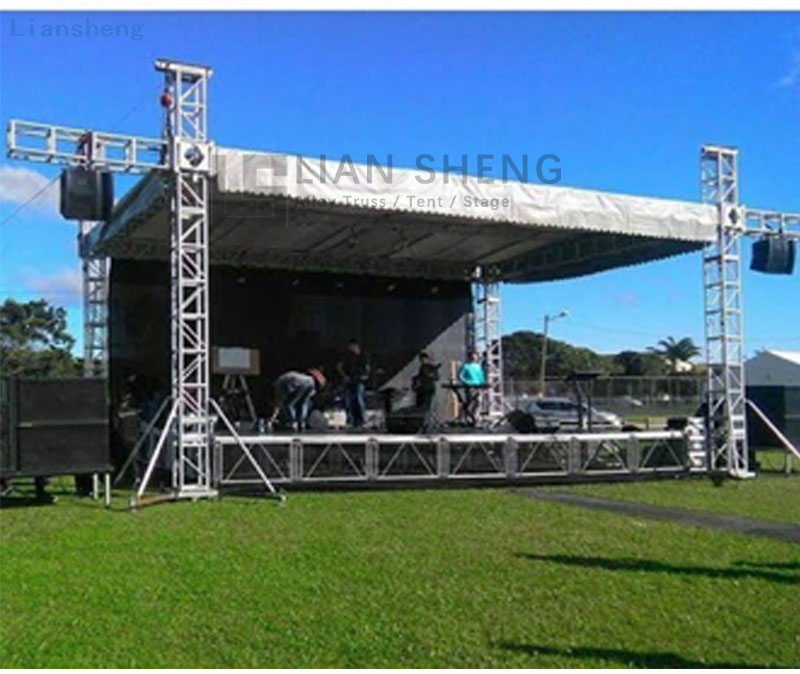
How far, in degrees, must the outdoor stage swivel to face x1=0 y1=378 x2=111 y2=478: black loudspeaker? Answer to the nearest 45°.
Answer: approximately 90° to its right

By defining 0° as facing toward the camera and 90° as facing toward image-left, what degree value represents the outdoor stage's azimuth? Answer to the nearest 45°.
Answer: approximately 315°
